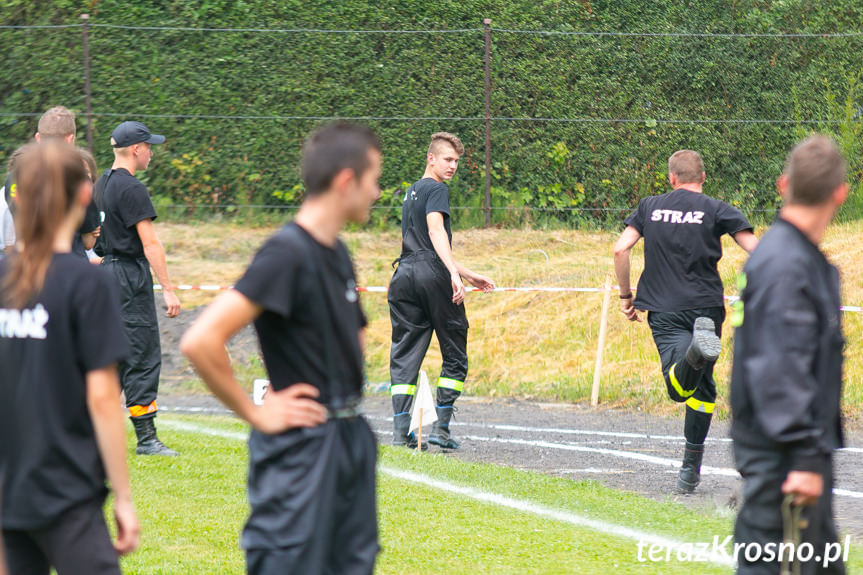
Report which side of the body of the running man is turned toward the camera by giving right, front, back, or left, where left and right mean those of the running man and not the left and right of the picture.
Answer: back

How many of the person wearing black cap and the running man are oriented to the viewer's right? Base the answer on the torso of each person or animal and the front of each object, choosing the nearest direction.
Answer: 1

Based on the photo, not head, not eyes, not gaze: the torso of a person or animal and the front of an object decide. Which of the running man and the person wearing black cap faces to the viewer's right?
the person wearing black cap

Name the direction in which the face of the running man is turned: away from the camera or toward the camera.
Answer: away from the camera

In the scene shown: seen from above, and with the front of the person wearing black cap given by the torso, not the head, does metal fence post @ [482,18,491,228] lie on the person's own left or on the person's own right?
on the person's own left

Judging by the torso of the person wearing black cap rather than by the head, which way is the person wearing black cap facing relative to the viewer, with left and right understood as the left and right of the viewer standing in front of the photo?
facing to the right of the viewer

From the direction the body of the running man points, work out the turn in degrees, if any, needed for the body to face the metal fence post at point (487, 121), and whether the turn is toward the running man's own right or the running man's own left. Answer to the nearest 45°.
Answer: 0° — they already face it

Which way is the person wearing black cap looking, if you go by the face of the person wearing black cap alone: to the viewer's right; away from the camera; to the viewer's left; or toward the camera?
to the viewer's right

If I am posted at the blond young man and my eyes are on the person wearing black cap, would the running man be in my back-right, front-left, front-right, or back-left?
back-left

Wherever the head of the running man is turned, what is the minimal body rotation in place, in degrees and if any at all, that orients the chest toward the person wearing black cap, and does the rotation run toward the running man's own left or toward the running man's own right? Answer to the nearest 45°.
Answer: approximately 90° to the running man's own left

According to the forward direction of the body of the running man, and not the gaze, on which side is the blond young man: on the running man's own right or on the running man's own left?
on the running man's own left
